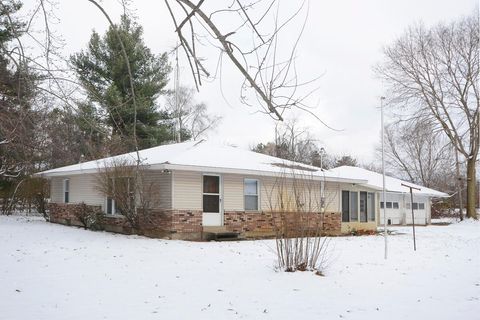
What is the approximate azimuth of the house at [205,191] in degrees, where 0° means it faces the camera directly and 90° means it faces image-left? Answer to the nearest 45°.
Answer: approximately 315°
